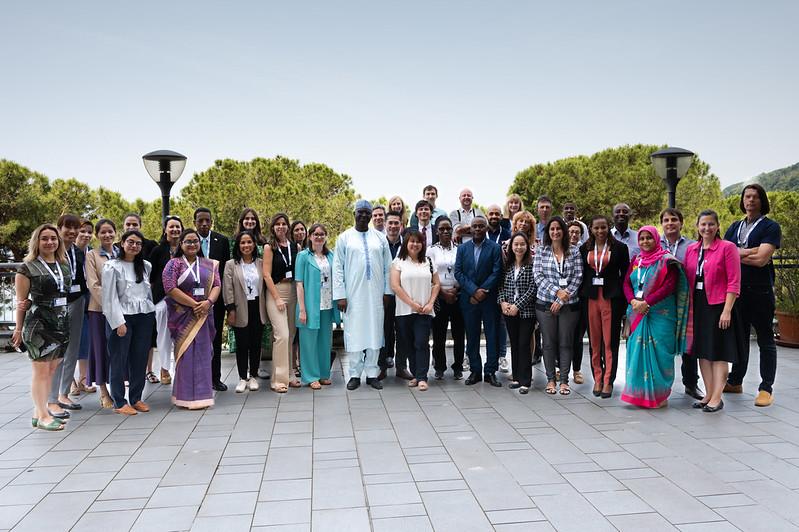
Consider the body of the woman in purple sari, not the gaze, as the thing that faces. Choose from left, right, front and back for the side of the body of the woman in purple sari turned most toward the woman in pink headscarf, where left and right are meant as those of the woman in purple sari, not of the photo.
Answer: left

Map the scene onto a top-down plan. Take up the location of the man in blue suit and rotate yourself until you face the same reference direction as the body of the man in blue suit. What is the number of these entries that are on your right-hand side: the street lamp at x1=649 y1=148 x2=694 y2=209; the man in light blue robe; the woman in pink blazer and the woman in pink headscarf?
1

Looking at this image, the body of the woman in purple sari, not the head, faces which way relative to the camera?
toward the camera

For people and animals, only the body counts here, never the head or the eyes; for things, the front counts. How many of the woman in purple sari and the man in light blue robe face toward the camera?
2

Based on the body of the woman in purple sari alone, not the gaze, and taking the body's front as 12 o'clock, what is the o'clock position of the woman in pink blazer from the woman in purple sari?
The woman in pink blazer is roughly at 10 o'clock from the woman in purple sari.

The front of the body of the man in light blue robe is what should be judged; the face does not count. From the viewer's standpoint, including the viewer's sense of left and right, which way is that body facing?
facing the viewer

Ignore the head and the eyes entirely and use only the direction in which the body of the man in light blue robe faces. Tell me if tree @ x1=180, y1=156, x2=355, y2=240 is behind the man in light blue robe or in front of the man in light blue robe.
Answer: behind

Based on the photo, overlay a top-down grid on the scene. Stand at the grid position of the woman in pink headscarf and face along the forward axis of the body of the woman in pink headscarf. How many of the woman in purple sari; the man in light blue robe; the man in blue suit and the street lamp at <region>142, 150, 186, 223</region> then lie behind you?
0

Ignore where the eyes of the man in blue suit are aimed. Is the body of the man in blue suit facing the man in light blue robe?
no

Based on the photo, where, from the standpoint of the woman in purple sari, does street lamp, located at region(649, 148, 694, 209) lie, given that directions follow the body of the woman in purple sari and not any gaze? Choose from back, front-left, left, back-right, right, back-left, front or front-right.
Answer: left

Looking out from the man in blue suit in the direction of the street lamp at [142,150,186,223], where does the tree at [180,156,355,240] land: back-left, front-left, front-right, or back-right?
front-right

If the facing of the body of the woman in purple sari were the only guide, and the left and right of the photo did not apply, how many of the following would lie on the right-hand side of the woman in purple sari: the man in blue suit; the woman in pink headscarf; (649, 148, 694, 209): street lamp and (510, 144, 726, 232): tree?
0

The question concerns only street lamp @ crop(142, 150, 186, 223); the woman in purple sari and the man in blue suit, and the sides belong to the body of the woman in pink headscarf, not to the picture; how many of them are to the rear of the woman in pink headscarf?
0

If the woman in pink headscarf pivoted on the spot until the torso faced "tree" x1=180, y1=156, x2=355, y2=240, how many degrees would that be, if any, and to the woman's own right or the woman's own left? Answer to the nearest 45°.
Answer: approximately 90° to the woman's own right

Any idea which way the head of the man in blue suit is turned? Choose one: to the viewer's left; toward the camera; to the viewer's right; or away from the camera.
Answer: toward the camera

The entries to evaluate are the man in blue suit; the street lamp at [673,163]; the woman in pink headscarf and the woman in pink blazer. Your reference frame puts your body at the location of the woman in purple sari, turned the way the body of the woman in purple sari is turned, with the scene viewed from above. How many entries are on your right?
0

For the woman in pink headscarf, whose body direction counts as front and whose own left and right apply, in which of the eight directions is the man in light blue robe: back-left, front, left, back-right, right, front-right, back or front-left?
front-right

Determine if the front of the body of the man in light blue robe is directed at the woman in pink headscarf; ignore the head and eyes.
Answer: no
